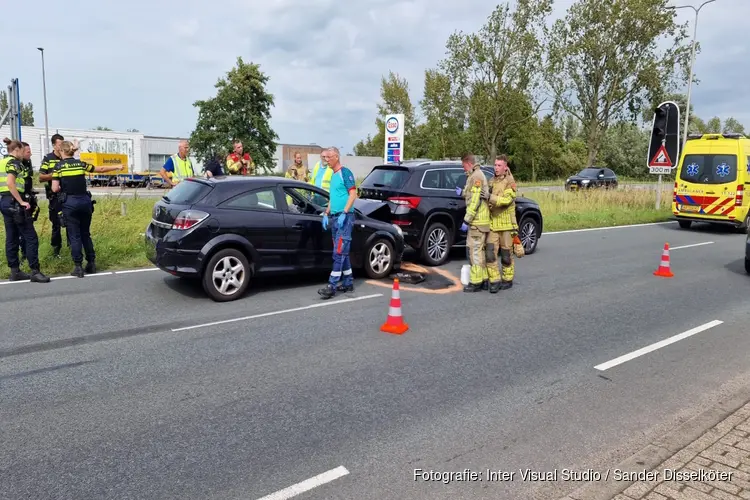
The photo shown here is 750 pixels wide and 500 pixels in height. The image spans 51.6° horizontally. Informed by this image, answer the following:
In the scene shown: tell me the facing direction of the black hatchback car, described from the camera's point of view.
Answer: facing away from the viewer and to the right of the viewer

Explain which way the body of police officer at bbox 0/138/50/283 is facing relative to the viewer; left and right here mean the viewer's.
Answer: facing to the right of the viewer

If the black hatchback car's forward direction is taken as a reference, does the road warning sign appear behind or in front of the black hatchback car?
in front

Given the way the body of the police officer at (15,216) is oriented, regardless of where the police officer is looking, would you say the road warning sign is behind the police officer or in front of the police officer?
in front

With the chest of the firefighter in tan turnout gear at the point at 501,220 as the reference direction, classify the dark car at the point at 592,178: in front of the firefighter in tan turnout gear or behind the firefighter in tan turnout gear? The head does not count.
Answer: behind

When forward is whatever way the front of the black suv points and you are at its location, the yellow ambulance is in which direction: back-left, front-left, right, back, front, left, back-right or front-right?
front

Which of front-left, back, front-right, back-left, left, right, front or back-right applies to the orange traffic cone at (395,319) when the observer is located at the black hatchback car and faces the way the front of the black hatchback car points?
right

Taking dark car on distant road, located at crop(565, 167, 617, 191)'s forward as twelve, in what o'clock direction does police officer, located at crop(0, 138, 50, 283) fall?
The police officer is roughly at 11 o'clock from the dark car on distant road.

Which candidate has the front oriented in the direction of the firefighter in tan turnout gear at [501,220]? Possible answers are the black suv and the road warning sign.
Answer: the road warning sign

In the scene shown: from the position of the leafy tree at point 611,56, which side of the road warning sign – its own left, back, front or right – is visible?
back

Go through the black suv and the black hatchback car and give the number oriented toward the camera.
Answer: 0

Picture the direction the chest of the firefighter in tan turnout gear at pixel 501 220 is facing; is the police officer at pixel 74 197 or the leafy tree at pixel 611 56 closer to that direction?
the police officer

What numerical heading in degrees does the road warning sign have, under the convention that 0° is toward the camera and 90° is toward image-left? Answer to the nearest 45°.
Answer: approximately 0°

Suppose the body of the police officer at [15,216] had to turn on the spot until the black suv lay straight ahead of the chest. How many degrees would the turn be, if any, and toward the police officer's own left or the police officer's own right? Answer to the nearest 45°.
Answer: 0° — they already face it

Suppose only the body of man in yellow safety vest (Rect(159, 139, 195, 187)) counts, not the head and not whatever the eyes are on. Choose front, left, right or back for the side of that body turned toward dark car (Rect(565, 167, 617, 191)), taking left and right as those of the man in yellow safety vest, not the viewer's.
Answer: left

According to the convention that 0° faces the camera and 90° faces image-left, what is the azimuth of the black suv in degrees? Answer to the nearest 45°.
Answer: approximately 225°

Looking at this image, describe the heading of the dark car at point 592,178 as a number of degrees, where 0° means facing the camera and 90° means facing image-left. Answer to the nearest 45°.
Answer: approximately 45°
